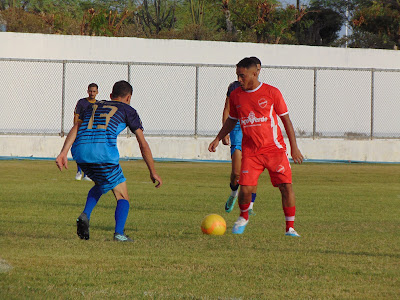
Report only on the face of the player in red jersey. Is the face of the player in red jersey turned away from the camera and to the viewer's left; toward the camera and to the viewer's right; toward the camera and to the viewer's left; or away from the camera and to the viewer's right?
toward the camera and to the viewer's left

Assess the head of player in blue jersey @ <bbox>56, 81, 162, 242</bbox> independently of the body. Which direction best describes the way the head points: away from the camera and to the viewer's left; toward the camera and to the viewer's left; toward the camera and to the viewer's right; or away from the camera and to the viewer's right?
away from the camera and to the viewer's right

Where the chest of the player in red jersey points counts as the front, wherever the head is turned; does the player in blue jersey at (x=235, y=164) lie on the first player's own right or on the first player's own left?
on the first player's own right

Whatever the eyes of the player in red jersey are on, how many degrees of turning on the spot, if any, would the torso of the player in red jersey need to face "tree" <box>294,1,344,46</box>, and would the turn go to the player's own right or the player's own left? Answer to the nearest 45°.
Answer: approximately 135° to the player's own right

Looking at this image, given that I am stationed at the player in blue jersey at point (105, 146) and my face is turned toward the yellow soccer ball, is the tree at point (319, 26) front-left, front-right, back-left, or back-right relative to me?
front-left

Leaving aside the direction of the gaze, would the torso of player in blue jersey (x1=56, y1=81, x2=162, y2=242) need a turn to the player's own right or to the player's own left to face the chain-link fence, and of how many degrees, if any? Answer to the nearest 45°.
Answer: approximately 45° to the player's own left

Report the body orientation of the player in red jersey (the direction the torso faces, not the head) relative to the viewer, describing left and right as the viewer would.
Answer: facing the viewer and to the left of the viewer

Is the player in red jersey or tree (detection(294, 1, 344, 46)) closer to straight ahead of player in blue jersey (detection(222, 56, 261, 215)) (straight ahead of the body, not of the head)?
the player in red jersey

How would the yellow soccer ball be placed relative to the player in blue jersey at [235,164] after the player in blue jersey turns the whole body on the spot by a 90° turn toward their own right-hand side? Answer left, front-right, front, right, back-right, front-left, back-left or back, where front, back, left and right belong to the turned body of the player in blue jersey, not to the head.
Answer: back-left

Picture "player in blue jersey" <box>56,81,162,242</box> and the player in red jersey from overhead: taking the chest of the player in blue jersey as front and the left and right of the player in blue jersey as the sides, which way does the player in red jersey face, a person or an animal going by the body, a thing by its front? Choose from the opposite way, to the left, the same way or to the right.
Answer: the opposite way

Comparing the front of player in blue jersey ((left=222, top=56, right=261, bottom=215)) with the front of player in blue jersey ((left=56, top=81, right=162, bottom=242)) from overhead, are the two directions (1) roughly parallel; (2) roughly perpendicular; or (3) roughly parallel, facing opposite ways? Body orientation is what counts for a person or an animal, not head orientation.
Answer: roughly parallel, facing opposite ways

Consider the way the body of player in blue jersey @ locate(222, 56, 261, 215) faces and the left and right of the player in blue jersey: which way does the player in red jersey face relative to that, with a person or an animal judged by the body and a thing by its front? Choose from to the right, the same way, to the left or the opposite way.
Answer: the same way

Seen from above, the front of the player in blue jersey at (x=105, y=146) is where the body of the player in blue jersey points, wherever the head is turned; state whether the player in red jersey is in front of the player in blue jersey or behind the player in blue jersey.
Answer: in front

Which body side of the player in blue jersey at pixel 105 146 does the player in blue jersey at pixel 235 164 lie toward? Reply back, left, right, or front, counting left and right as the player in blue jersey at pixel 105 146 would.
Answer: front

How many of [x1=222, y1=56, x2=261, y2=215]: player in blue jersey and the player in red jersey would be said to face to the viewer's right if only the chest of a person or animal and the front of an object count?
0

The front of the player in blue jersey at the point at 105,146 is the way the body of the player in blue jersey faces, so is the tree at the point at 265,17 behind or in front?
in front
